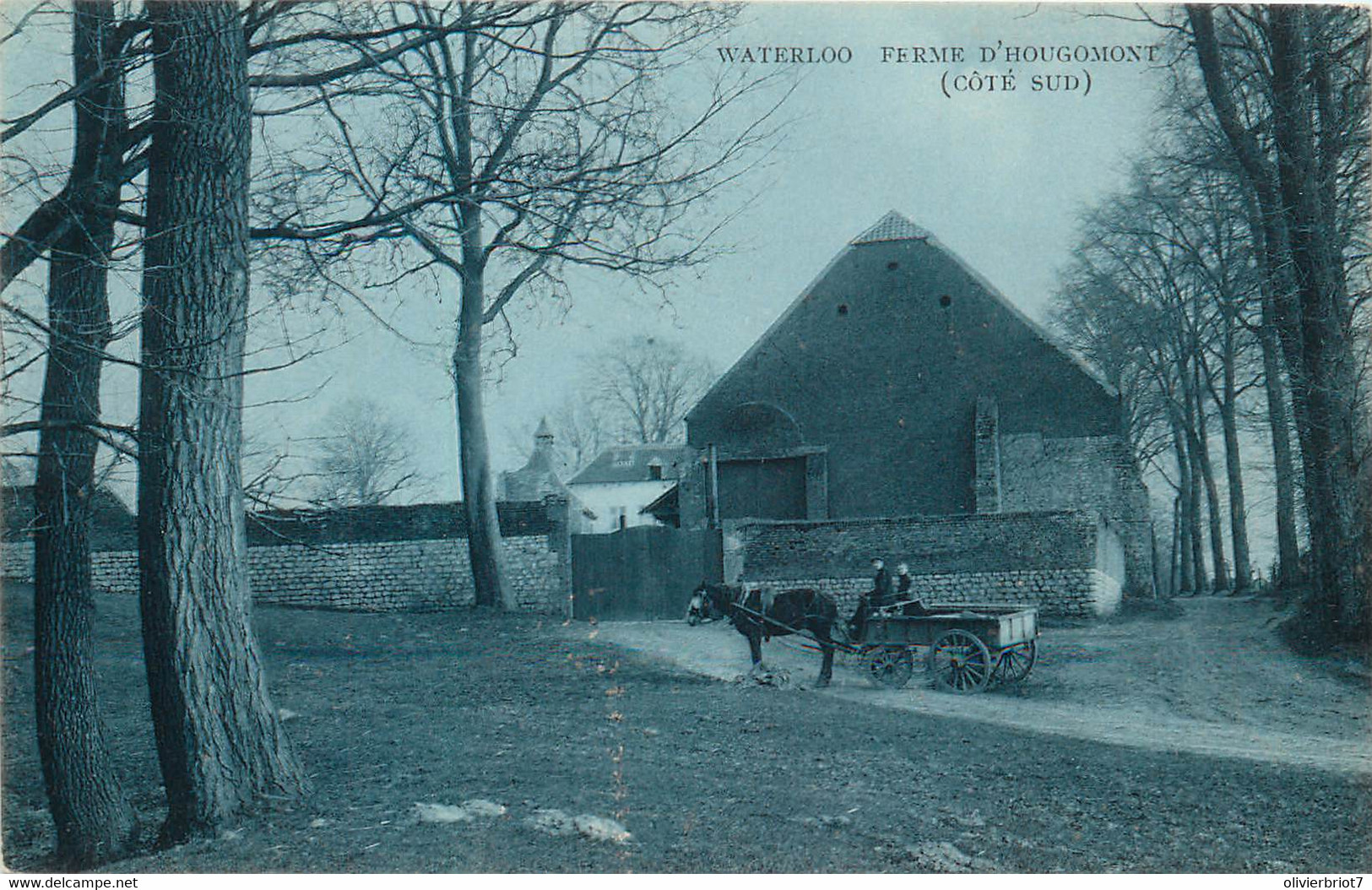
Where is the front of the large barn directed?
toward the camera

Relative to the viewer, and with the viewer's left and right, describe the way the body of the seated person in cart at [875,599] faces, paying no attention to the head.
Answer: facing the viewer and to the left of the viewer

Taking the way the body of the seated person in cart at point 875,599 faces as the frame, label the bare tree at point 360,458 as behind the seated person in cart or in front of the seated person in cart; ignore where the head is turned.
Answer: in front

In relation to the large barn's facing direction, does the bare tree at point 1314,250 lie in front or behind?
in front

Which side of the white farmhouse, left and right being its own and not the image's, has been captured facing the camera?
front

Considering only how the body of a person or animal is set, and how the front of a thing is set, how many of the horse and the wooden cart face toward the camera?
0

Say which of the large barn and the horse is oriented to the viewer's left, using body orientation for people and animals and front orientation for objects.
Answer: the horse

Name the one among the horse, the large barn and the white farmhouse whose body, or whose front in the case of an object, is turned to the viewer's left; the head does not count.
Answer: the horse

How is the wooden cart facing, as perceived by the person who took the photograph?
facing away from the viewer and to the left of the viewer

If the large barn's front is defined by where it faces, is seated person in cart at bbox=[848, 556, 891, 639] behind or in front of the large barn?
in front

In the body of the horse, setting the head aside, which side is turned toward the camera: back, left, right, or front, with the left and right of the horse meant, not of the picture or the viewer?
left

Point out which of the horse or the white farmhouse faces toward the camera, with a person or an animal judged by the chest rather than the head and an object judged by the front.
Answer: the white farmhouse
